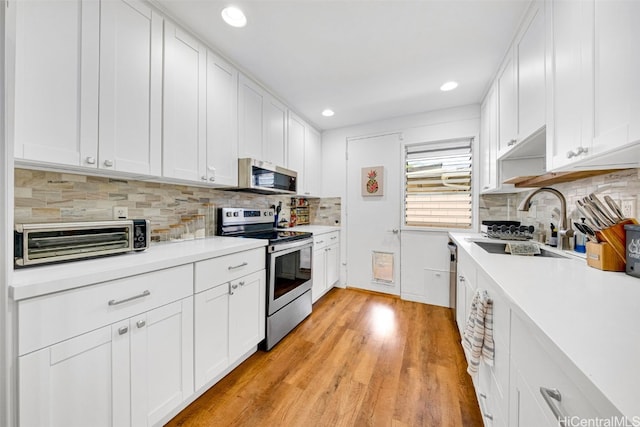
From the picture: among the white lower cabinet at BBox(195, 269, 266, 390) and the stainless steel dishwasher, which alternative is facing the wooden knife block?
the white lower cabinet

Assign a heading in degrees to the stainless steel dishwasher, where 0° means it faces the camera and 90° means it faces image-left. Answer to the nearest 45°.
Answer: approximately 90°

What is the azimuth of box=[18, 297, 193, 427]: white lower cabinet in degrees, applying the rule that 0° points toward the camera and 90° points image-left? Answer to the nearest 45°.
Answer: approximately 315°

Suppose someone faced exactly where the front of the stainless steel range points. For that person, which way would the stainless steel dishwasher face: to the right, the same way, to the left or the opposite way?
the opposite way

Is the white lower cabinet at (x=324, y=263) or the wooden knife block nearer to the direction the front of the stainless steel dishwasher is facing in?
the white lower cabinet

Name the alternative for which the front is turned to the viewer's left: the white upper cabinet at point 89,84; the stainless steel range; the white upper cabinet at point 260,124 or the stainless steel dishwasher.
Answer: the stainless steel dishwasher

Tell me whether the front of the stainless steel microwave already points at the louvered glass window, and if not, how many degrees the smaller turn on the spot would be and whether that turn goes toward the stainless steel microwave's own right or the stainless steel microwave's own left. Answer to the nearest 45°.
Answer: approximately 45° to the stainless steel microwave's own left

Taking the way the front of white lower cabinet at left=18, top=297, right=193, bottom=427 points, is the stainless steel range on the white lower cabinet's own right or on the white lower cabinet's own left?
on the white lower cabinet's own left

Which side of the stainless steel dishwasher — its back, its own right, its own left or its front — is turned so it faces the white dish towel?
left

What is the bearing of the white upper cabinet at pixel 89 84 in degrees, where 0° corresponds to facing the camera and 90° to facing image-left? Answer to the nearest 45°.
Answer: approximately 315°

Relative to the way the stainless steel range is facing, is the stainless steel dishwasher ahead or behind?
ahead

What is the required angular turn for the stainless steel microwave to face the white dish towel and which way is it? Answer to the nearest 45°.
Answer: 0° — it already faces it

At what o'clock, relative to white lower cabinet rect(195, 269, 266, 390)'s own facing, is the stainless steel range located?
The stainless steel range is roughly at 9 o'clock from the white lower cabinet.

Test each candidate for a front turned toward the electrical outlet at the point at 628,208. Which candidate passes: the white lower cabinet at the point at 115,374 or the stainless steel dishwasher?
the white lower cabinet
